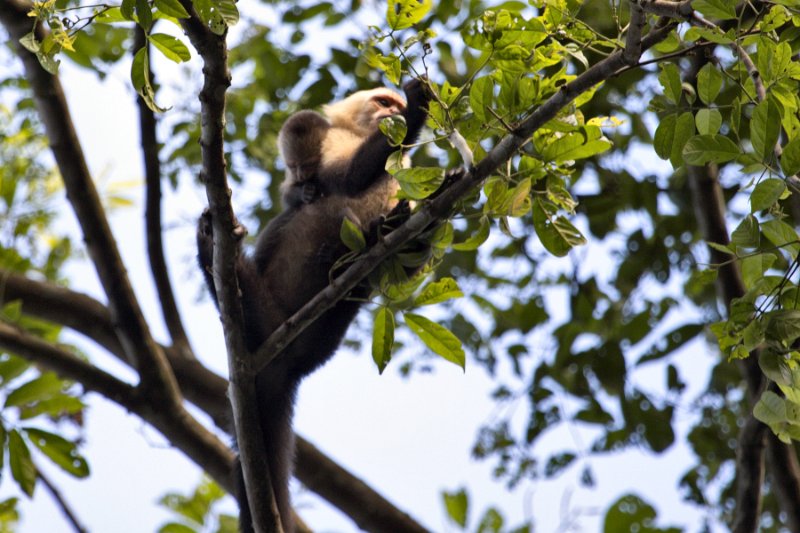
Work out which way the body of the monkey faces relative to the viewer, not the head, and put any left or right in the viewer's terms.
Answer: facing to the right of the viewer

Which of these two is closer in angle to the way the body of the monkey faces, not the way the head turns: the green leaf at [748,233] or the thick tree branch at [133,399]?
the green leaf

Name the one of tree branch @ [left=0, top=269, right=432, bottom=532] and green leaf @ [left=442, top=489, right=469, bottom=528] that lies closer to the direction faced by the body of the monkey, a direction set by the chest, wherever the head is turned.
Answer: the green leaf

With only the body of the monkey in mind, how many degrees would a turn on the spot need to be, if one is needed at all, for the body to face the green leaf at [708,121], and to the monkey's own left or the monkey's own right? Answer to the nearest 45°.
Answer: approximately 45° to the monkey's own right
